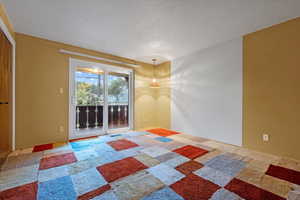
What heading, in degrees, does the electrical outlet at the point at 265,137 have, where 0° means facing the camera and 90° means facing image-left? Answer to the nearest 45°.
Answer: approximately 0°

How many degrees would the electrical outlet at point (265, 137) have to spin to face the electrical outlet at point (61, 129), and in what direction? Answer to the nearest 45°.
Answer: approximately 45° to its right

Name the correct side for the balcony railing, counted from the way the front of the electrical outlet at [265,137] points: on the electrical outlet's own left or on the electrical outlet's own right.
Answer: on the electrical outlet's own right

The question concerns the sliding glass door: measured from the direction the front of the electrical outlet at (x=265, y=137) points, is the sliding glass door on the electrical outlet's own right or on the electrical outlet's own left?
on the electrical outlet's own right

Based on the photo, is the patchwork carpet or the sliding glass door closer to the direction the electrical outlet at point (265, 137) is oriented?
the patchwork carpet
